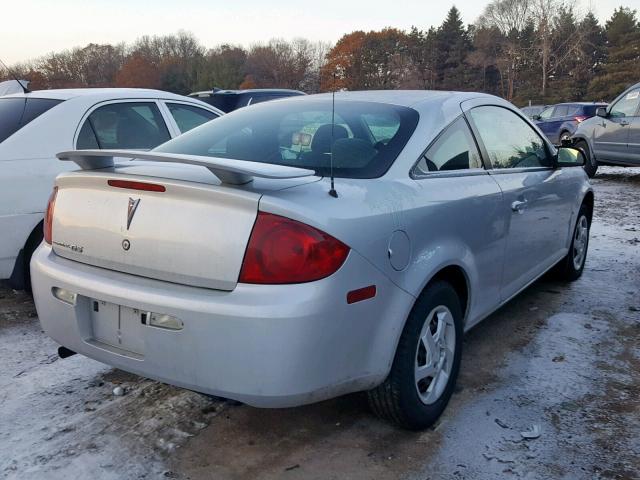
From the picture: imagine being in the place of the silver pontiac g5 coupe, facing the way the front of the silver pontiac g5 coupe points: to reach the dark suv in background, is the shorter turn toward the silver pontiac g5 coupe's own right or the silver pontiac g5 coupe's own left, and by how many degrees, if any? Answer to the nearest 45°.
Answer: approximately 45° to the silver pontiac g5 coupe's own left

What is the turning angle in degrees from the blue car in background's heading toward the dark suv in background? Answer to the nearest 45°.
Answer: approximately 90° to its left

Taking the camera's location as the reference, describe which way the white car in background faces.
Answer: facing away from the viewer and to the right of the viewer

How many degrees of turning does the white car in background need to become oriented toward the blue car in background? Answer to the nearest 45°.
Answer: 0° — it already faces it

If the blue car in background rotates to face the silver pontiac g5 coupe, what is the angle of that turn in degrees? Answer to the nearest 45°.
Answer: approximately 135° to its left

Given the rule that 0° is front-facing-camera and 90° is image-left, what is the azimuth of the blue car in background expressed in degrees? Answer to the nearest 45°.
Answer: approximately 135°

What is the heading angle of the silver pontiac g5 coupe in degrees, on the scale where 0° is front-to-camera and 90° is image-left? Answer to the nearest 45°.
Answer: approximately 225°

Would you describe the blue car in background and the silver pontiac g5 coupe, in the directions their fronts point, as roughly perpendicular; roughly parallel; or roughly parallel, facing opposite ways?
roughly perpendicular

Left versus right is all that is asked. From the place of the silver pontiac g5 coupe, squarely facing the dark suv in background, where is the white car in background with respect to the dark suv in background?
left
